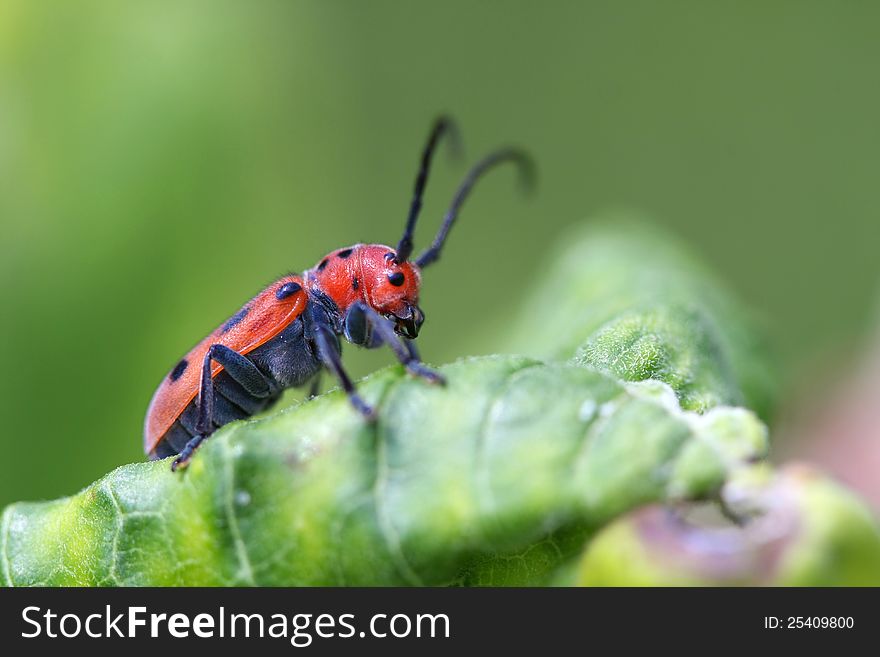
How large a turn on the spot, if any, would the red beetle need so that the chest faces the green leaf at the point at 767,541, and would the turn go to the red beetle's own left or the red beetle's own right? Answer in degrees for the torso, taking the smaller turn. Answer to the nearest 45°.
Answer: approximately 45° to the red beetle's own right

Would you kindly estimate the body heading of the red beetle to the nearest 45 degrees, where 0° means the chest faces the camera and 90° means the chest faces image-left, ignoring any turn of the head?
approximately 270°

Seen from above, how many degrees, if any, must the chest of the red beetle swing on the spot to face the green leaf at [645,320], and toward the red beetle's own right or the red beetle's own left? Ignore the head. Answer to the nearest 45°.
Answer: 0° — it already faces it
